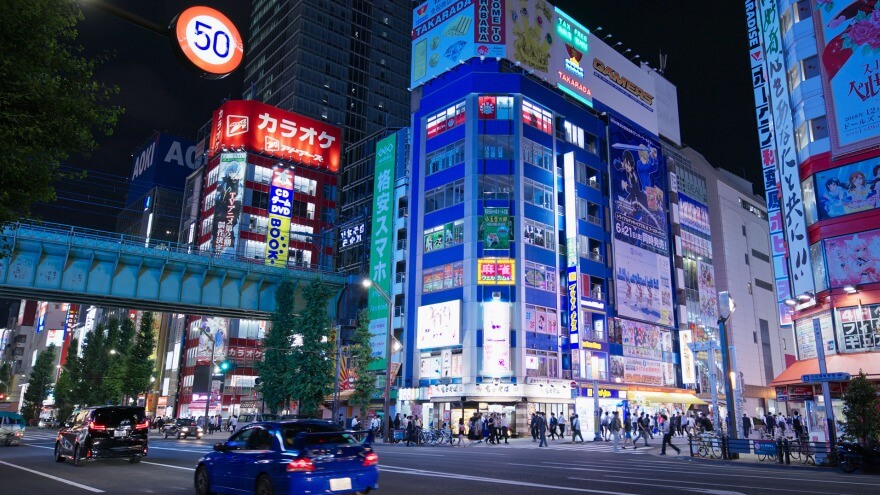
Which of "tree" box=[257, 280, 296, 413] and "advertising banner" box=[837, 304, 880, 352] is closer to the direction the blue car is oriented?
the tree

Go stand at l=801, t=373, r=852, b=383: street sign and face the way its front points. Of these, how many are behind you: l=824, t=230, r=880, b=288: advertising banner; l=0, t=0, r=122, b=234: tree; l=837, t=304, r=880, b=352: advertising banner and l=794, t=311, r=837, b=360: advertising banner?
3

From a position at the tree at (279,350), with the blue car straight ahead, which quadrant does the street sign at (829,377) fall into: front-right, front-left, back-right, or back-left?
front-left

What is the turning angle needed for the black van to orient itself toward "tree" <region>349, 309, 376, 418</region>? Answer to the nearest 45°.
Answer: approximately 90° to its right

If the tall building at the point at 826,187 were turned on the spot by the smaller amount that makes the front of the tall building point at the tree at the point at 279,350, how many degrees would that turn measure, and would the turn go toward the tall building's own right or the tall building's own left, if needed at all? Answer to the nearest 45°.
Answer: approximately 45° to the tall building's own right

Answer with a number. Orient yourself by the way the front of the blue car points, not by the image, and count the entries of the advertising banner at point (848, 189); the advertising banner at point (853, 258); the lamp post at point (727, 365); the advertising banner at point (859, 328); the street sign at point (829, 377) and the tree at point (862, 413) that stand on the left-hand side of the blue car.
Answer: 0

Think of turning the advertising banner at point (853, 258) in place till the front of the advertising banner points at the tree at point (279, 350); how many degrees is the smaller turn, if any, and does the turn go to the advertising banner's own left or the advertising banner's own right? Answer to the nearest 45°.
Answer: approximately 45° to the advertising banner's own right

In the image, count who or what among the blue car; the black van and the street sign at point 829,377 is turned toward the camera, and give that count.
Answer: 1

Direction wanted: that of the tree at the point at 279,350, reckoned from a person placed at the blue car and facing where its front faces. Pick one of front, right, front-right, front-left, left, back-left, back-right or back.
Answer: front-right

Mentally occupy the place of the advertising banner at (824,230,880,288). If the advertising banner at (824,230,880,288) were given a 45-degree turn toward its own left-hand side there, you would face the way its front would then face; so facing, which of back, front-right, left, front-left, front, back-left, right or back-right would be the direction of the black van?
front-right

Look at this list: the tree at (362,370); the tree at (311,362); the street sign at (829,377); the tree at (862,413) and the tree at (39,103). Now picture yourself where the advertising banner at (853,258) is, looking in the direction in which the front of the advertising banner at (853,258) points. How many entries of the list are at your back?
0

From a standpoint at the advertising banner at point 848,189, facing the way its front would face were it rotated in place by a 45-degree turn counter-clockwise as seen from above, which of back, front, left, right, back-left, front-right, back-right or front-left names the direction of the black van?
front-right

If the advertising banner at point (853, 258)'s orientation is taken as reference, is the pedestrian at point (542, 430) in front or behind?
in front

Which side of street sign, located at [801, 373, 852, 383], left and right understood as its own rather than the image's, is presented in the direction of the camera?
front

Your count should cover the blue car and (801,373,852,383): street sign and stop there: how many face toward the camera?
1

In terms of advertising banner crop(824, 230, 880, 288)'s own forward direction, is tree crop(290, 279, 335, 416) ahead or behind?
ahead

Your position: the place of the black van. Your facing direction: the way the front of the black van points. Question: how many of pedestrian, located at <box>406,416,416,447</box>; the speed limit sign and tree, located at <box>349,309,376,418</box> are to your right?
2

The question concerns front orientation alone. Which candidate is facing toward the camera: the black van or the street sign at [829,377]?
the street sign

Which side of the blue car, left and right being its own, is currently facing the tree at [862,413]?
right
